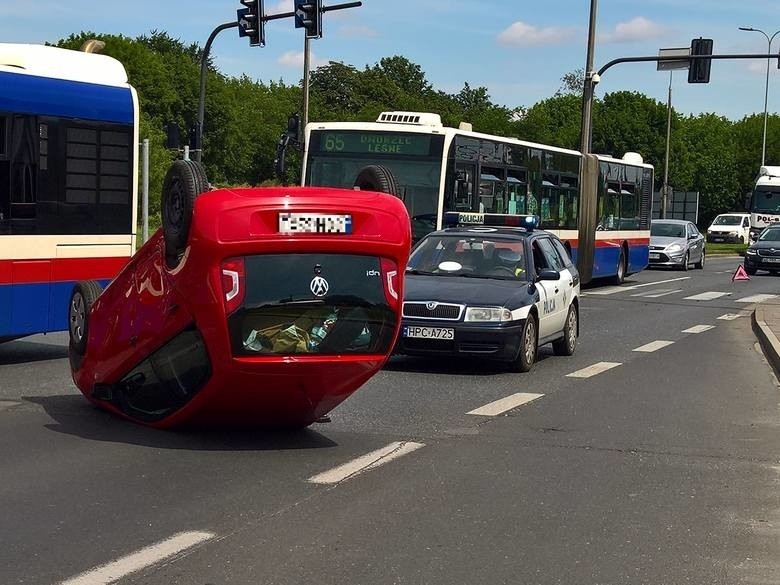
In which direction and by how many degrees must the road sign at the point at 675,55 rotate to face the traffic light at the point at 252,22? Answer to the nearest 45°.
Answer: approximately 135° to its left

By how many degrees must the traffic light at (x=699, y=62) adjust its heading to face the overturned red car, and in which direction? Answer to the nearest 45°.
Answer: approximately 180°

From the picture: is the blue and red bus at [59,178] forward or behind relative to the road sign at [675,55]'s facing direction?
behind

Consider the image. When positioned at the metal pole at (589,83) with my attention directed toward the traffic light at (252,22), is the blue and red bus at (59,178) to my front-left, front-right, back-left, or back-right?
front-left

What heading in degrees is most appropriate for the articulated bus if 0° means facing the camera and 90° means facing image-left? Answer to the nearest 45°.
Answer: approximately 45°

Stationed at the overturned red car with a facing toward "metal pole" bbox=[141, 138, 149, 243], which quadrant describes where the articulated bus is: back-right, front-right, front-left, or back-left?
front-right

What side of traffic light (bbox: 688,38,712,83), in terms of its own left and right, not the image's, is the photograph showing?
back

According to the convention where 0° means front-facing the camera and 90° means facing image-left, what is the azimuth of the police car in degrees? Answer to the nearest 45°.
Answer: approximately 45°

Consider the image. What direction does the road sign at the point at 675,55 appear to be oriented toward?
away from the camera

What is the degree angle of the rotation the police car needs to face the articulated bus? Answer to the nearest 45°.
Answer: approximately 135° to its right

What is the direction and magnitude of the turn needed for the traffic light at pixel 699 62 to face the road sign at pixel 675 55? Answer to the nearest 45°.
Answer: approximately 90° to its left

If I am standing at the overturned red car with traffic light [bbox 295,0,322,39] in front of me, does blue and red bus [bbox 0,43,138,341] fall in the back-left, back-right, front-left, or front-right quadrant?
front-left

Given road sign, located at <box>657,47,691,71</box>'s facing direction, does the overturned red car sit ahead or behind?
behind
